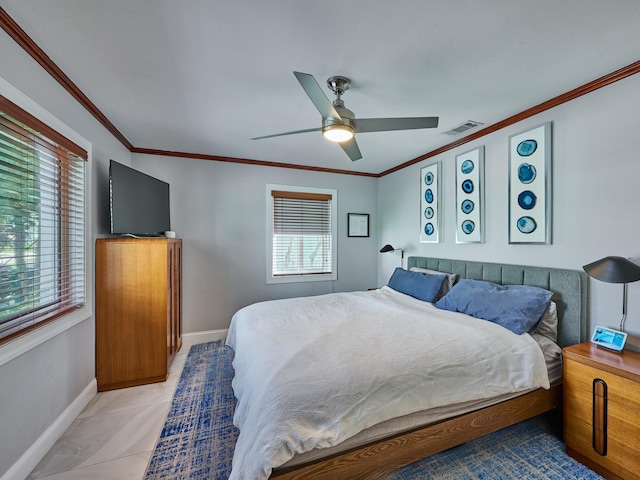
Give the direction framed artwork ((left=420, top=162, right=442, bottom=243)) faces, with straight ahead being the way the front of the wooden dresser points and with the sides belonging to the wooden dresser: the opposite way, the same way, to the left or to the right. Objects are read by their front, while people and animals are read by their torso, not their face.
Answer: the opposite way

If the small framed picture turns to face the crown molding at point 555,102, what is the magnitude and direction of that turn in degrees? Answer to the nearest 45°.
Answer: approximately 45° to its left

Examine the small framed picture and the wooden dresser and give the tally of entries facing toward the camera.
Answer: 1

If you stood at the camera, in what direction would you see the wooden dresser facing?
facing to the right of the viewer

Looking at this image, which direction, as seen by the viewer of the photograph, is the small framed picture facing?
facing the viewer

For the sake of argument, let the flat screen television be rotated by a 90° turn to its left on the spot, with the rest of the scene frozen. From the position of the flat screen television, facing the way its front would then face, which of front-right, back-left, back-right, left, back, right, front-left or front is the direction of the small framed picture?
front-right

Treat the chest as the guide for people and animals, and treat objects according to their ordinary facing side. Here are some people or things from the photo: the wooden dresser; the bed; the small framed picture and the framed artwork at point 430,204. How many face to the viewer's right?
1

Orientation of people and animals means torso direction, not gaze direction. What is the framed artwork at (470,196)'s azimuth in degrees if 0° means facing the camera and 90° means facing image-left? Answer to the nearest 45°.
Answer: approximately 45°

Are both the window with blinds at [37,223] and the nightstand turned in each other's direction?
yes

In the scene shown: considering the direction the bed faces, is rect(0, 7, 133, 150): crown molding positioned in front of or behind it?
in front

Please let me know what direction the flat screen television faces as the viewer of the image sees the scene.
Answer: facing the viewer and to the right of the viewer

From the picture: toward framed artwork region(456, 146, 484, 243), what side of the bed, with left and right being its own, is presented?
back

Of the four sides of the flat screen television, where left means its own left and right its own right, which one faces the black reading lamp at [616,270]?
front

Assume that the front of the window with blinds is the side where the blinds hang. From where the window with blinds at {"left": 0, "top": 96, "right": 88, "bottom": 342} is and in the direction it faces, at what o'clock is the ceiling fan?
The ceiling fan is roughly at 12 o'clock from the window with blinds.

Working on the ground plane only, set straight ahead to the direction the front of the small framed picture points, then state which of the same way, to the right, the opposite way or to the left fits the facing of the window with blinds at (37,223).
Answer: to the left

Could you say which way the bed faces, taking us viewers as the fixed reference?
facing the viewer and to the left of the viewer
